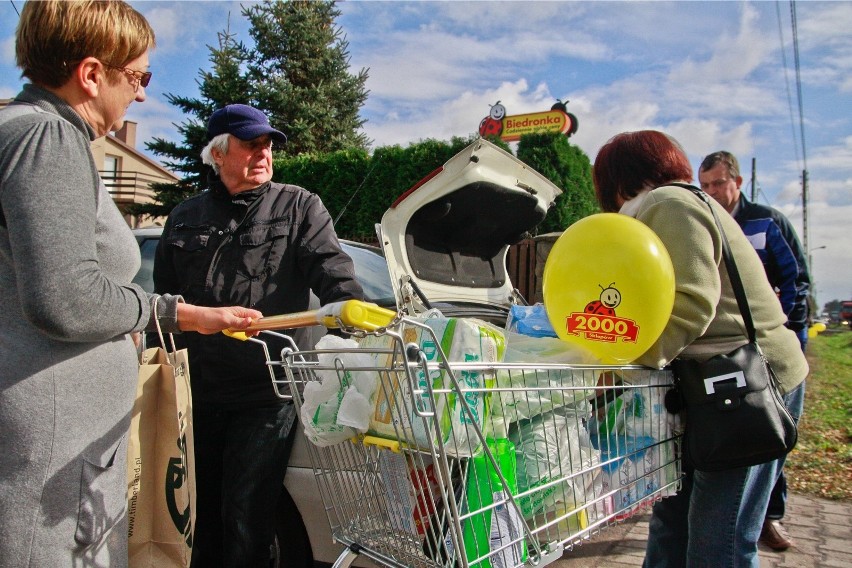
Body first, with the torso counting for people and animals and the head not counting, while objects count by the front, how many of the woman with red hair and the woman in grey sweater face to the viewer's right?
1

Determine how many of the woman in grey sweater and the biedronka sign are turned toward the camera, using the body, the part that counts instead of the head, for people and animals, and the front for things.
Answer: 1

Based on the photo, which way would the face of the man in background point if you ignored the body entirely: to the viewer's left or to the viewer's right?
to the viewer's left

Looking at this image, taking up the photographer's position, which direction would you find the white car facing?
facing away from the viewer and to the left of the viewer

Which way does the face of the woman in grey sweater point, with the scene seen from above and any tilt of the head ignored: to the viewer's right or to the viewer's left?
to the viewer's right

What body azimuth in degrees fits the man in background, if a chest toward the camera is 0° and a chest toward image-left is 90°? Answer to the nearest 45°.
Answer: approximately 45°

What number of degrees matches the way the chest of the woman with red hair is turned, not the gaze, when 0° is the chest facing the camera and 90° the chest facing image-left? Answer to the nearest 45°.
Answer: approximately 90°

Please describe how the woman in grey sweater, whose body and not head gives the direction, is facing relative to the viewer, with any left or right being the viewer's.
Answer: facing to the right of the viewer

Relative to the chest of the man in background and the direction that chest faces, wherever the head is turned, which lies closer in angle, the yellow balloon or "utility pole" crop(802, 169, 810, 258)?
the yellow balloon

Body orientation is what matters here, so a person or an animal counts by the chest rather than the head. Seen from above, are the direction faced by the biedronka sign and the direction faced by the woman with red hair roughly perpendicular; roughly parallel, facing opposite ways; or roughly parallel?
roughly perpendicular

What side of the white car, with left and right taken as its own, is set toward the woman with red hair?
back

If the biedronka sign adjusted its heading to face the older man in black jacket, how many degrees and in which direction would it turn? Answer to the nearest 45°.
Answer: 0° — it already faces them
